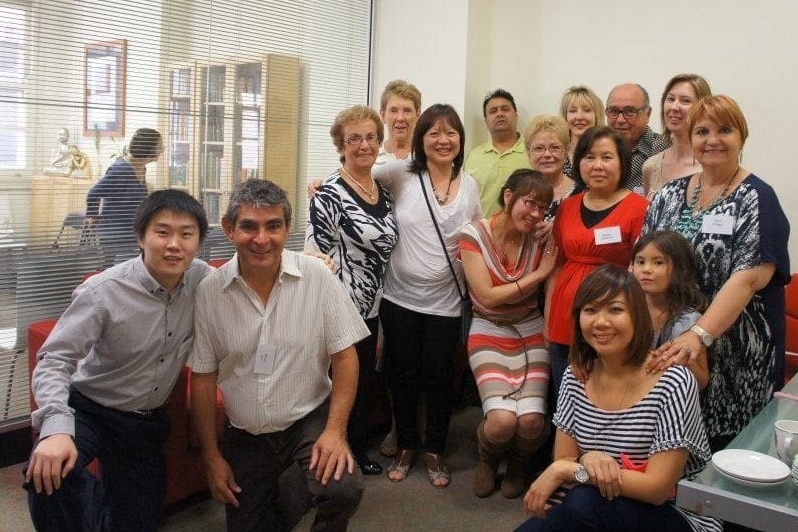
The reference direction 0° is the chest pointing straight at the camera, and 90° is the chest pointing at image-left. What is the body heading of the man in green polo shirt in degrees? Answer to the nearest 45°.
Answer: approximately 0°

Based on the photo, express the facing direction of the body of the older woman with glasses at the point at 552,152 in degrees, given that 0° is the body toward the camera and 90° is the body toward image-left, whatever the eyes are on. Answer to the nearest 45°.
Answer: approximately 0°

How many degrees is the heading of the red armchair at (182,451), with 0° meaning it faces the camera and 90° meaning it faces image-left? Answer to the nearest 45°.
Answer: approximately 315°

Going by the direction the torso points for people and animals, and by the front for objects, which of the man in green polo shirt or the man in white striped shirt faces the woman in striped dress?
the man in green polo shirt

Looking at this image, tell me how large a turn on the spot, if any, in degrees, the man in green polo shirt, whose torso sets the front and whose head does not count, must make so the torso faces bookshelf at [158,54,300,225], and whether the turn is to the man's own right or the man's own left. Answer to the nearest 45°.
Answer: approximately 90° to the man's own right

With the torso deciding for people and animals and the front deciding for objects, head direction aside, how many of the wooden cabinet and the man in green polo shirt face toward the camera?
2
